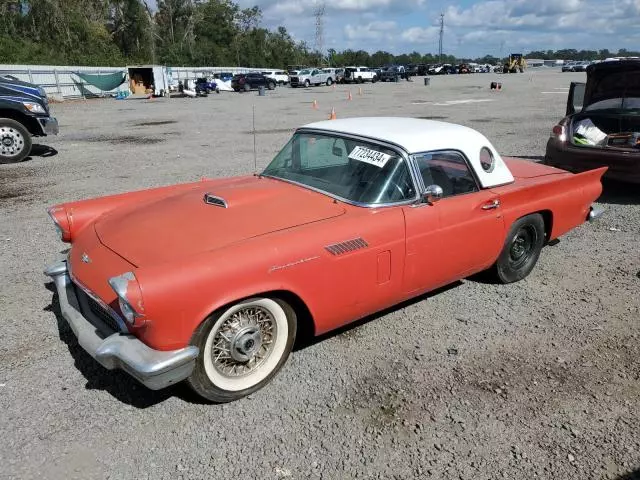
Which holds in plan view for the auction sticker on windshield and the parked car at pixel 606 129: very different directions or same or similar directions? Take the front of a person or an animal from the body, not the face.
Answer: very different directions

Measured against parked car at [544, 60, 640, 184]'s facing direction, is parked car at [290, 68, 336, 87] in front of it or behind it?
in front

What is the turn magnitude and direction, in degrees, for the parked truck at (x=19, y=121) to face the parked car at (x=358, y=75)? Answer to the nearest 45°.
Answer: approximately 45° to its left

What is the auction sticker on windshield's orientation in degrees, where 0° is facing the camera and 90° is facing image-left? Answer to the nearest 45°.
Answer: approximately 45°

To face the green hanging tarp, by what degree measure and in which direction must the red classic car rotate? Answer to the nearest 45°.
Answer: approximately 90° to its right

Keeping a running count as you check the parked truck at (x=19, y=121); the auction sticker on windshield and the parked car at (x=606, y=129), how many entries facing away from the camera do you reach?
1

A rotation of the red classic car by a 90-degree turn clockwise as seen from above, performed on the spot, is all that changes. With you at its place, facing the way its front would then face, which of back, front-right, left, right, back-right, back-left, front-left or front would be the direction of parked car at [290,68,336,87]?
front-right

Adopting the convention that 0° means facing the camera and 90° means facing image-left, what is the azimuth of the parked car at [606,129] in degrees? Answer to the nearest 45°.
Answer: approximately 180°

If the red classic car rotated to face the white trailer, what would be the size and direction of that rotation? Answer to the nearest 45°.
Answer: approximately 135° to its right

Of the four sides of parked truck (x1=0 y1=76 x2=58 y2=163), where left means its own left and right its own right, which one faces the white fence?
left

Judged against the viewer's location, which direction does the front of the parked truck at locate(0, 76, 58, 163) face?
facing to the right of the viewer

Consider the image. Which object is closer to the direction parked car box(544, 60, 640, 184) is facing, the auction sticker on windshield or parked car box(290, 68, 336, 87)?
the parked car

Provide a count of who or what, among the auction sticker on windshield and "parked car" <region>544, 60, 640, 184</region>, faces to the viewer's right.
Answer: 0
